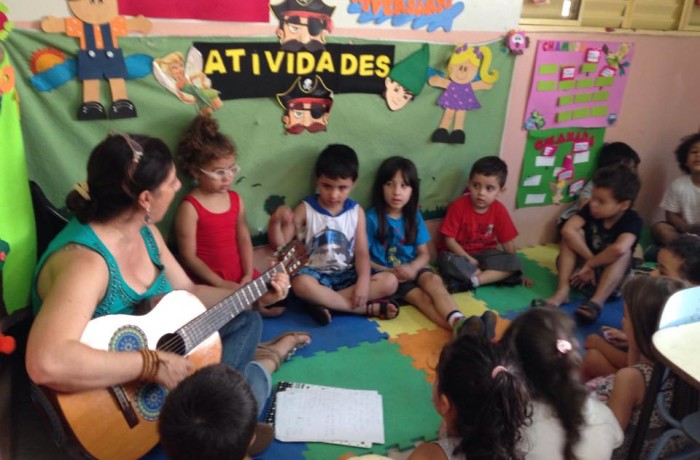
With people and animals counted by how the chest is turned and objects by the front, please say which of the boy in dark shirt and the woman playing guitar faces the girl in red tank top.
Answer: the boy in dark shirt

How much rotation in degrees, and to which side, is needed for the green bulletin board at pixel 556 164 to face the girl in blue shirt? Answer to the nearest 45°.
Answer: approximately 45° to its right

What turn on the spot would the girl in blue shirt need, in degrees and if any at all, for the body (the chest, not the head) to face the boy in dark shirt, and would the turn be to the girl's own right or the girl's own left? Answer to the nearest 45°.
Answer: approximately 90° to the girl's own left

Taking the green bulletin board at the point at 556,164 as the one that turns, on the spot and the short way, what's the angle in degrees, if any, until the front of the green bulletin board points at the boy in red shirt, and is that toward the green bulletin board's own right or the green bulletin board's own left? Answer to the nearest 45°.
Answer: approximately 45° to the green bulletin board's own right

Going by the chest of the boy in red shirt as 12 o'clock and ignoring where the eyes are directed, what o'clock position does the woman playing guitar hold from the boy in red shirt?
The woman playing guitar is roughly at 1 o'clock from the boy in red shirt.

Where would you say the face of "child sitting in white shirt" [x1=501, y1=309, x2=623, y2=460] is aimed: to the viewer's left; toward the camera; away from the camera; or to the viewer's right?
away from the camera

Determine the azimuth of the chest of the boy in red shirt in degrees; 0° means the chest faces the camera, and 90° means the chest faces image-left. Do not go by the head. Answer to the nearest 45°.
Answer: approximately 0°
